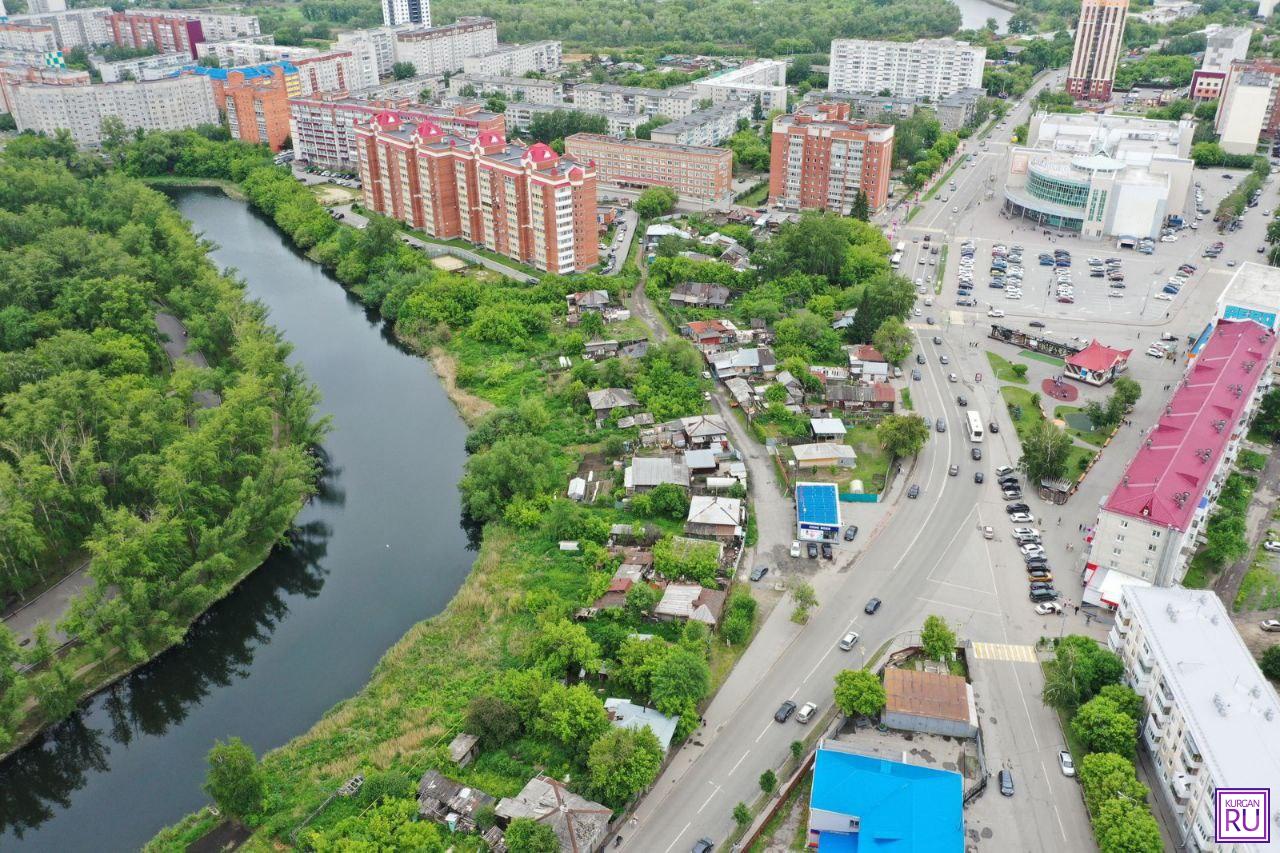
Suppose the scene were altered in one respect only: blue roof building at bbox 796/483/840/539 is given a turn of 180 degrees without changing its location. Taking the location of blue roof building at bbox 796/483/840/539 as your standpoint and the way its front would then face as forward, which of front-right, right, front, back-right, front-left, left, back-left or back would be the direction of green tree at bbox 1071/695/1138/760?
back-right

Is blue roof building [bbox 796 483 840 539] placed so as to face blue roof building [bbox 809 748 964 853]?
yes

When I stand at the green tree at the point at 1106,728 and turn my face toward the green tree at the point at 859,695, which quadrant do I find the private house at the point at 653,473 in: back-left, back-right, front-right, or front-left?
front-right

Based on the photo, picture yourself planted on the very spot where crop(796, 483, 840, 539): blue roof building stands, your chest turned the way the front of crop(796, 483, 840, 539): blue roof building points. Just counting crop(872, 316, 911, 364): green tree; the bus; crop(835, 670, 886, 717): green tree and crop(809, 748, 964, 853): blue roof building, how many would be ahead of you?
2

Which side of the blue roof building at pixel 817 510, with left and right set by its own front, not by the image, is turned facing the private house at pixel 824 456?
back

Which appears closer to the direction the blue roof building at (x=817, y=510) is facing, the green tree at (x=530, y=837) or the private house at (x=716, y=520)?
the green tree

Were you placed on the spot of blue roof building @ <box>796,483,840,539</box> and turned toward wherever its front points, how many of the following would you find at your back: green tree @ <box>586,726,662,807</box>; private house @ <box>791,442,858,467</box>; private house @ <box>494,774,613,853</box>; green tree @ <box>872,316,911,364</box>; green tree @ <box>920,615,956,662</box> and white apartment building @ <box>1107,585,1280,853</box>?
2

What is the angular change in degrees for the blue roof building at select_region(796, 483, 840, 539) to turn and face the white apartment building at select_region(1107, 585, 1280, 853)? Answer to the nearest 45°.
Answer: approximately 45° to its left

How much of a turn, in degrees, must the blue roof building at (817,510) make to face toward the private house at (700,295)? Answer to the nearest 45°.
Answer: approximately 180°

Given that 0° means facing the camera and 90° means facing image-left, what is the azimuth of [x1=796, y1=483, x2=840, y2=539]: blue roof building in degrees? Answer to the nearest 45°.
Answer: approximately 0°

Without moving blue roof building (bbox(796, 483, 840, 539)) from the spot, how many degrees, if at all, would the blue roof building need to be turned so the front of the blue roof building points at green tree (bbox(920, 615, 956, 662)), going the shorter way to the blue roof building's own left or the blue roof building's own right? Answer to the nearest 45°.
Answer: approximately 45° to the blue roof building's own left

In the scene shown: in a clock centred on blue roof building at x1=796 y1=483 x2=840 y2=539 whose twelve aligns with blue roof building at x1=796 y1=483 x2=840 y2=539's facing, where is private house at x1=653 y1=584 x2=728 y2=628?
The private house is roughly at 1 o'clock from the blue roof building.

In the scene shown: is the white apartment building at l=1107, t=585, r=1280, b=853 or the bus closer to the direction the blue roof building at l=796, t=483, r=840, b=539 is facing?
the white apartment building

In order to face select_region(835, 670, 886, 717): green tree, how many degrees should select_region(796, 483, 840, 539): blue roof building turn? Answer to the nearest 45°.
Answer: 0° — it already faces it

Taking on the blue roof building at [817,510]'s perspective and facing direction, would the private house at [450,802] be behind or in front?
in front

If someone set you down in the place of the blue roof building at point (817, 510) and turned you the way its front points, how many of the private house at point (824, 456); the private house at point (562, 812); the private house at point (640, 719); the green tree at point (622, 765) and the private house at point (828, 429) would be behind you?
2

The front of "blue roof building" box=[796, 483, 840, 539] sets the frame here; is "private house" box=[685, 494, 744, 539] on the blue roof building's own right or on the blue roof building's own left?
on the blue roof building's own right

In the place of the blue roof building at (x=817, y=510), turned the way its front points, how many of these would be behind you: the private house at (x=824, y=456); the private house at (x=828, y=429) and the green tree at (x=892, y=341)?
3

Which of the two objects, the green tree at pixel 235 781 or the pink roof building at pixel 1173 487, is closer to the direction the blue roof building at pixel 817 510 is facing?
the green tree

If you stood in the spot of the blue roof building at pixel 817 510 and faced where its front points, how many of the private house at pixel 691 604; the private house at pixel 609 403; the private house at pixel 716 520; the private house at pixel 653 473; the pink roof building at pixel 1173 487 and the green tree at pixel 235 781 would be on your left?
1

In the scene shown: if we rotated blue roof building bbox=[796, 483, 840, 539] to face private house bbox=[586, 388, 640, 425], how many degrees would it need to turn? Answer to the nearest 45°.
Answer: approximately 135° to its right
